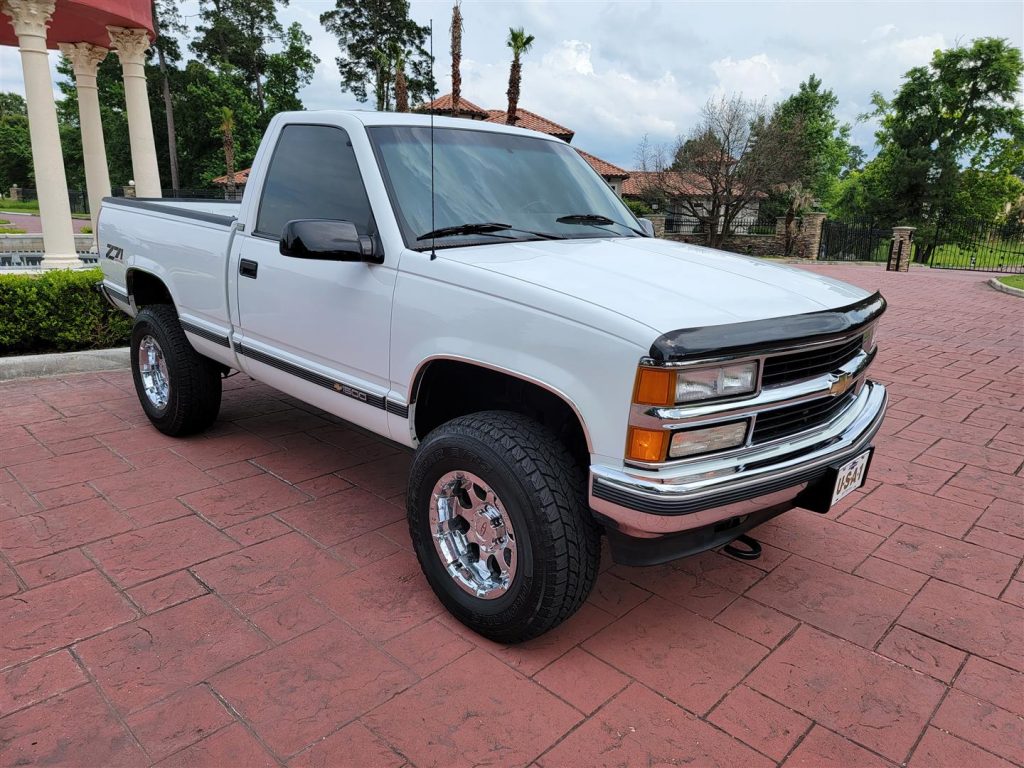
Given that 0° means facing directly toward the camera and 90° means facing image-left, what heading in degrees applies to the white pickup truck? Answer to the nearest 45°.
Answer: approximately 315°

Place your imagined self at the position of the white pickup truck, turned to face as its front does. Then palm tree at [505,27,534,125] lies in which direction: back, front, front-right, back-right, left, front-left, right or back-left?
back-left

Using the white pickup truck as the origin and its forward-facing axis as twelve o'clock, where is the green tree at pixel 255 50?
The green tree is roughly at 7 o'clock from the white pickup truck.

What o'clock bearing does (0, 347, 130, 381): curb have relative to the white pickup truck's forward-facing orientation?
The curb is roughly at 6 o'clock from the white pickup truck.

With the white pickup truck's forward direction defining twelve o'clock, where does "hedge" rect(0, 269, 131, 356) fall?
The hedge is roughly at 6 o'clock from the white pickup truck.

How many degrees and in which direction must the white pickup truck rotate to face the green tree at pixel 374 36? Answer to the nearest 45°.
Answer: approximately 135° to its left

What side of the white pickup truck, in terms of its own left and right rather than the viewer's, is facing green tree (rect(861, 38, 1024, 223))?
left

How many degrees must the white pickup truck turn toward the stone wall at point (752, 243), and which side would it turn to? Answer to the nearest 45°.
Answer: approximately 135° to its left

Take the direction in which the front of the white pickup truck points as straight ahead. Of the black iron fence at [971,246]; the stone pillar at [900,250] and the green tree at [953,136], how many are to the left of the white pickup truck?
3
